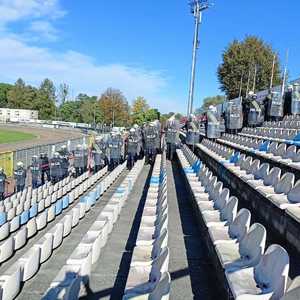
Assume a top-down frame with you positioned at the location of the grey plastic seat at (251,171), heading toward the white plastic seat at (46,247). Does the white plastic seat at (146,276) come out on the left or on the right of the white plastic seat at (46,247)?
left

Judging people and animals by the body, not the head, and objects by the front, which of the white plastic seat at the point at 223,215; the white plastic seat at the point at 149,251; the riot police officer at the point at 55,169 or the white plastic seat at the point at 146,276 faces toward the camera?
the riot police officer

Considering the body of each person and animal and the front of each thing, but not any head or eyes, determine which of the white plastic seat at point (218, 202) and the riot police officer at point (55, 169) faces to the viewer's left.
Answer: the white plastic seat

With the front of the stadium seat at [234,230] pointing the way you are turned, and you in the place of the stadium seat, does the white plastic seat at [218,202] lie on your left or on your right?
on your right

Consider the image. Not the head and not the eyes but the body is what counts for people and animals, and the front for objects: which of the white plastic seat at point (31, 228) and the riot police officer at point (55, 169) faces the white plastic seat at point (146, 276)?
the riot police officer

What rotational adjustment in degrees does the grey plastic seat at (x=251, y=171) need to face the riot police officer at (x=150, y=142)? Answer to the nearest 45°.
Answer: approximately 90° to its right

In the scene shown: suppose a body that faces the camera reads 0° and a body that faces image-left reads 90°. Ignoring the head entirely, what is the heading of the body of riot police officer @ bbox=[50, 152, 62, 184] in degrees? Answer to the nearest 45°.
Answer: approximately 0°

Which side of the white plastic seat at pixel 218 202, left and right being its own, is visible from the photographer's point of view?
left
